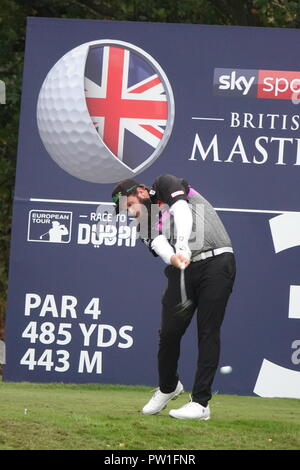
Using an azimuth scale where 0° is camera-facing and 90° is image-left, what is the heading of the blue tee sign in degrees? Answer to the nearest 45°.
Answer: approximately 0°

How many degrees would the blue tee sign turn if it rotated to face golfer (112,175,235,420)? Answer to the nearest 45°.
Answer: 0° — it already faces them
